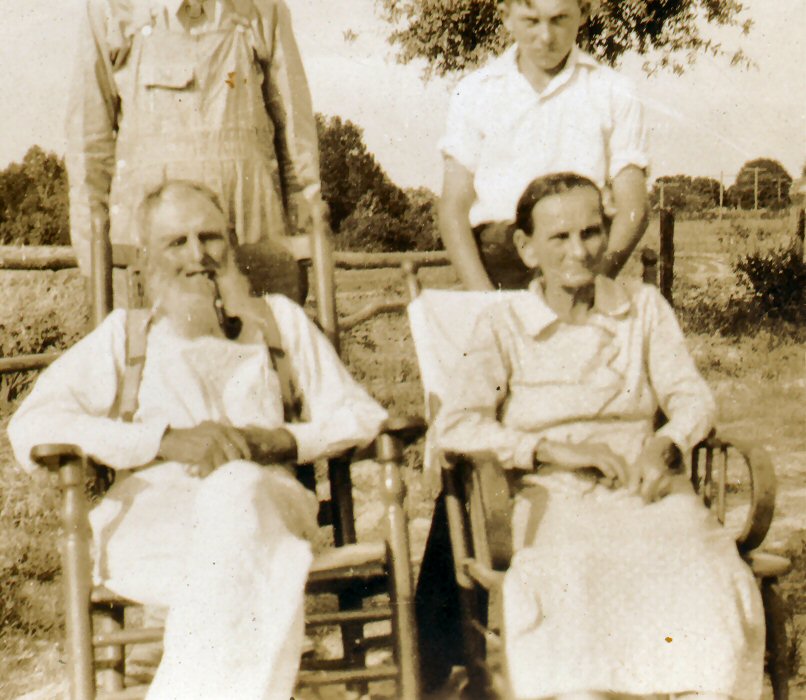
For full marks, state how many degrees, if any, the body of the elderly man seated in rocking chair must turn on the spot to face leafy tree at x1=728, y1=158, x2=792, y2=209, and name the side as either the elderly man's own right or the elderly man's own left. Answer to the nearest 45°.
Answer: approximately 135° to the elderly man's own left

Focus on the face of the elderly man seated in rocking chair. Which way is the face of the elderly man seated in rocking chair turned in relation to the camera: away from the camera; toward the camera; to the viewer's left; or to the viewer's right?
toward the camera

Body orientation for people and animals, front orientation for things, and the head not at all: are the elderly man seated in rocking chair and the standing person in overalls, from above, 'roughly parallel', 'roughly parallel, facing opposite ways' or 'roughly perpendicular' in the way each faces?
roughly parallel

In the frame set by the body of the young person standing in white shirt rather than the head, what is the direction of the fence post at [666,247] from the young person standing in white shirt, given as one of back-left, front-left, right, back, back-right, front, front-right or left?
back

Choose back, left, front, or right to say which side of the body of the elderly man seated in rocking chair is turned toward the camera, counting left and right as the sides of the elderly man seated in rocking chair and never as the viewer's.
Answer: front

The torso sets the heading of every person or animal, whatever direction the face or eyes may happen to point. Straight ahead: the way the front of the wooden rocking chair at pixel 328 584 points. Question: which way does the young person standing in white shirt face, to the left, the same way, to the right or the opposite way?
the same way

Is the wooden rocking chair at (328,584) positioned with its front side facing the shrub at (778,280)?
no

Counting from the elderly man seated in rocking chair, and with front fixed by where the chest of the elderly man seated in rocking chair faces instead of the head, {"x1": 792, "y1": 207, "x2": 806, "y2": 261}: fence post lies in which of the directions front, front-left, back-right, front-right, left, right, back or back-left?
back-left

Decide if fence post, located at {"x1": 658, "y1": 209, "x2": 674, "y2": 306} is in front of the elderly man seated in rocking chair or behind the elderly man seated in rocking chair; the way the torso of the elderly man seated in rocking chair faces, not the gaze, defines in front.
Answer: behind

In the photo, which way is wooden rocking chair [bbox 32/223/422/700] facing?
toward the camera

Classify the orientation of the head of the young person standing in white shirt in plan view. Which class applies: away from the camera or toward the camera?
toward the camera

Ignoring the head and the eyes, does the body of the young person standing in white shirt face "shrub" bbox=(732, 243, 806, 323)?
no

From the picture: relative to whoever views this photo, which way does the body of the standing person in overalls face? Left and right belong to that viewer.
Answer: facing the viewer

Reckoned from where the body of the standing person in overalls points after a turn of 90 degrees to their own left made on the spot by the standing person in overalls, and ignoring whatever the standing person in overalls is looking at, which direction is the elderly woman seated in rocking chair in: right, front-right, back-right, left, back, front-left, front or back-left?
front-right

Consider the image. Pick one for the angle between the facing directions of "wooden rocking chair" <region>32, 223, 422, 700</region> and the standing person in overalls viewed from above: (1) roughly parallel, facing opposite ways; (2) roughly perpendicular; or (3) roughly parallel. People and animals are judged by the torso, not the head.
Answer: roughly parallel
